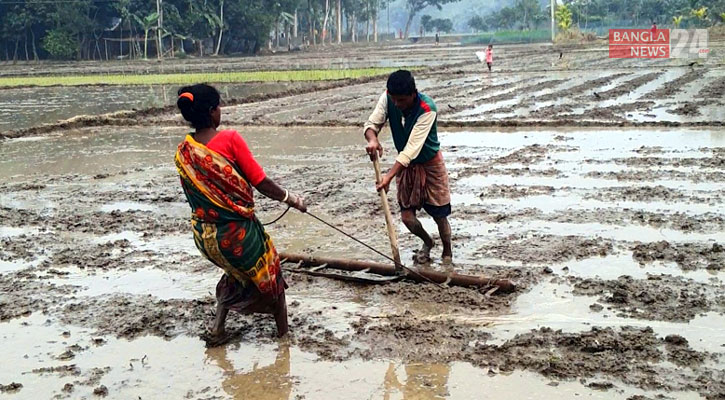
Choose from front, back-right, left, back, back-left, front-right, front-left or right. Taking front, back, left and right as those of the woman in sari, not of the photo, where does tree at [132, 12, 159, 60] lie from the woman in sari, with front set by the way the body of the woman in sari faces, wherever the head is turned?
front-left

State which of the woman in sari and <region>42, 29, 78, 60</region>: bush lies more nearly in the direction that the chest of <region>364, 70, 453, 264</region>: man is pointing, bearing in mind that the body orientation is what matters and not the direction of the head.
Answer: the woman in sari

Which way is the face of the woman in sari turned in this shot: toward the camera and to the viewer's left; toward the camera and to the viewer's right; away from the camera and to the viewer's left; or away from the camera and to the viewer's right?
away from the camera and to the viewer's right

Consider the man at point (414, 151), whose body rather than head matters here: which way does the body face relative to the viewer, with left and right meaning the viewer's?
facing the viewer and to the left of the viewer

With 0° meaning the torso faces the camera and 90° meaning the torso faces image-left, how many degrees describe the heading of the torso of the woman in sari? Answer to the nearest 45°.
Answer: approximately 225°

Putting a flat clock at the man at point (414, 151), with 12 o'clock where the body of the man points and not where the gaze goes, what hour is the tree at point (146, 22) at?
The tree is roughly at 4 o'clock from the man.

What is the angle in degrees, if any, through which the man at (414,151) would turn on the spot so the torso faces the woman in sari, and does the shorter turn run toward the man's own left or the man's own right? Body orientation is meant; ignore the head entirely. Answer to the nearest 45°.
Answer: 0° — they already face them

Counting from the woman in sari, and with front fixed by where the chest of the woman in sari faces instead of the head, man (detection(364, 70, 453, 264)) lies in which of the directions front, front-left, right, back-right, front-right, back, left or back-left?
front

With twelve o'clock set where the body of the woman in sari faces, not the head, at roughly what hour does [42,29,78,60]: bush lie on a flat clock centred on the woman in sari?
The bush is roughly at 10 o'clock from the woman in sari.

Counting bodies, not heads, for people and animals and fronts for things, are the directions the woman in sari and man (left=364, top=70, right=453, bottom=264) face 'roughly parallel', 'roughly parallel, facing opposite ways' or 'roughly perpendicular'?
roughly parallel, facing opposite ways
